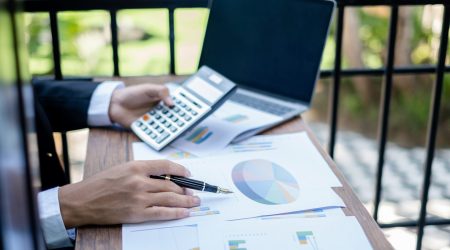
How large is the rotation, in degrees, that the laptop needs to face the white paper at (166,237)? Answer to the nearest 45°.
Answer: approximately 45° to its left

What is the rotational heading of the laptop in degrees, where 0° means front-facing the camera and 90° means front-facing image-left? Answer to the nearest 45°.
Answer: approximately 45°

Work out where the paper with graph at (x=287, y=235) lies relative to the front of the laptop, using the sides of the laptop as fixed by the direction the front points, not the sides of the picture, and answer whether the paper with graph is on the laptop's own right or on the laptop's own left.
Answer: on the laptop's own left

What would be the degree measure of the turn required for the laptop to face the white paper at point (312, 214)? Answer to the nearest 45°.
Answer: approximately 45° to its left
